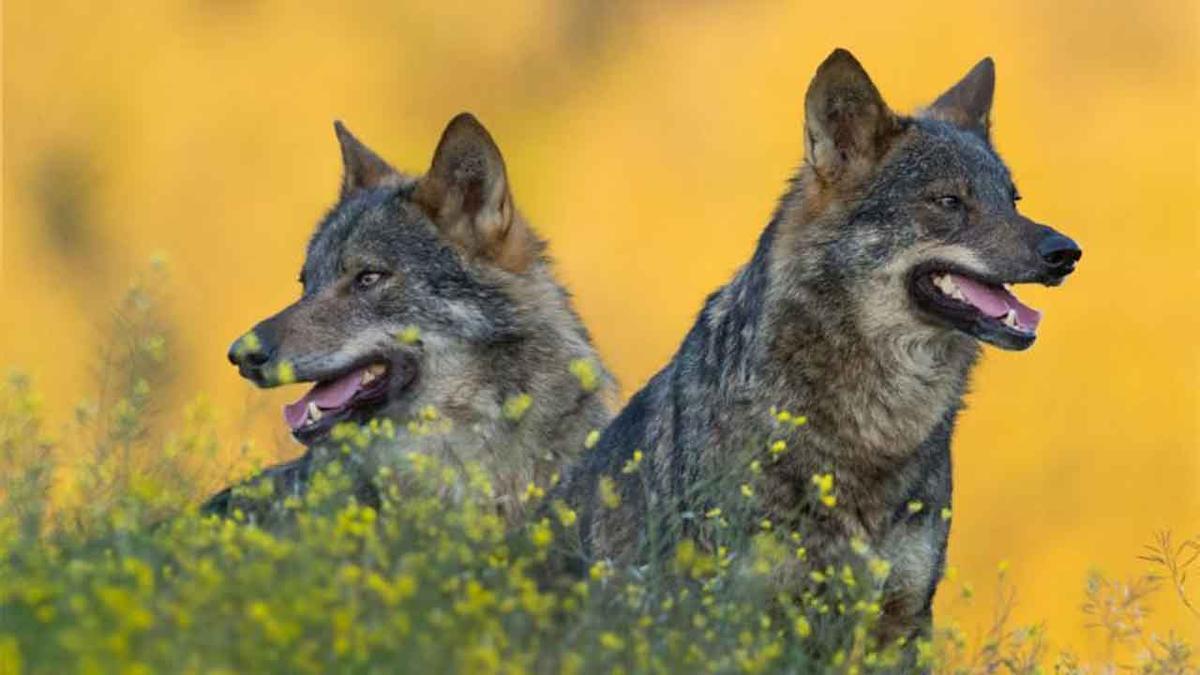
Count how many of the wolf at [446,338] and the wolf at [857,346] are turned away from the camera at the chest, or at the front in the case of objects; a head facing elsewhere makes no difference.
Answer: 0

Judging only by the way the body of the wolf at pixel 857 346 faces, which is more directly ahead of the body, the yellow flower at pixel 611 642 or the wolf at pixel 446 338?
the yellow flower

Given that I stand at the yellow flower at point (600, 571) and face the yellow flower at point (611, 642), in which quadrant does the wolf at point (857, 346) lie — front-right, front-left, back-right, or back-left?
back-left

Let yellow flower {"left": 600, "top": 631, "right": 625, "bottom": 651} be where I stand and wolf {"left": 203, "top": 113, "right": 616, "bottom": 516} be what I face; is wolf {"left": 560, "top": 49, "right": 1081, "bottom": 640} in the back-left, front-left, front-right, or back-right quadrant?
front-right

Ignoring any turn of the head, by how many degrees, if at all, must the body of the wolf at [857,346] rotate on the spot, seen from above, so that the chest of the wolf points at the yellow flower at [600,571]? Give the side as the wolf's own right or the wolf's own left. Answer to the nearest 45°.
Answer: approximately 90° to the wolf's own right

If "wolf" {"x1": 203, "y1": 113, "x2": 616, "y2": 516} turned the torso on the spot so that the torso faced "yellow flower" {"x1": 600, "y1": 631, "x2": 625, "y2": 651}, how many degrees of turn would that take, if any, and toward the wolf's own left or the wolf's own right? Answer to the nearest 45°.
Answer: approximately 45° to the wolf's own left

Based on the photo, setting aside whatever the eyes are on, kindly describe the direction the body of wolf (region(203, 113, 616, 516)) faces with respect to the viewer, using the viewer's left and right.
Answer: facing the viewer and to the left of the viewer

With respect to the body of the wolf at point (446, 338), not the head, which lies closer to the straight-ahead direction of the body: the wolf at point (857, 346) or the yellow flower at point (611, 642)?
the yellow flower

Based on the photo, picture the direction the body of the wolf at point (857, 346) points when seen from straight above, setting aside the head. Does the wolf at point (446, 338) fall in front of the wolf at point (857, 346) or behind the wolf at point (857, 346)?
behind

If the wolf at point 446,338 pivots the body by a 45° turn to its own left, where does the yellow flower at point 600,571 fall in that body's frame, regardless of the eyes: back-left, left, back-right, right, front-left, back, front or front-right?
front

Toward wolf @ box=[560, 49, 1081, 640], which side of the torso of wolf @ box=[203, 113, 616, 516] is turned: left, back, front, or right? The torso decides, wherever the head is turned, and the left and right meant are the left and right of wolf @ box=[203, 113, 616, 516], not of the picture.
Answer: left

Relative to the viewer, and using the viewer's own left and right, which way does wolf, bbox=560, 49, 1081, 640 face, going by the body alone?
facing the viewer and to the right of the viewer
